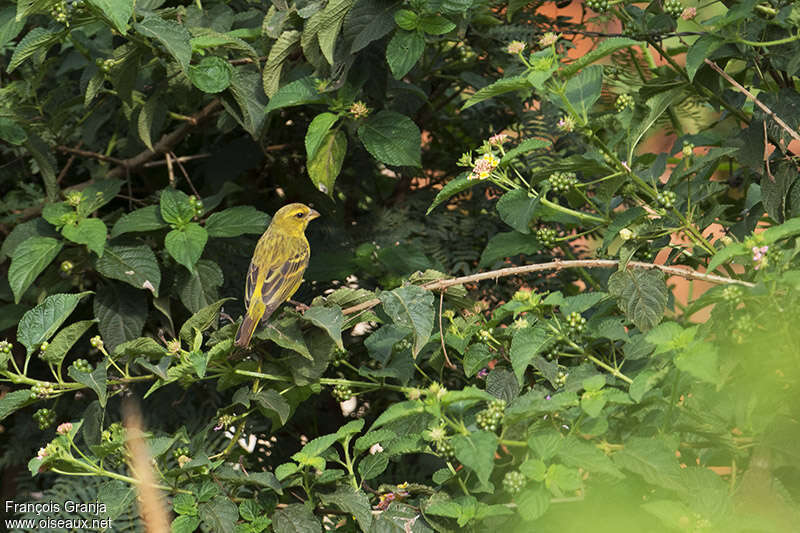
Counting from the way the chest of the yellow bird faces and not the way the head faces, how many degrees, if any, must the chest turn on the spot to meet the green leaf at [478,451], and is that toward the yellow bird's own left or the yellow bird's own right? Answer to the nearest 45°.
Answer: approximately 135° to the yellow bird's own right

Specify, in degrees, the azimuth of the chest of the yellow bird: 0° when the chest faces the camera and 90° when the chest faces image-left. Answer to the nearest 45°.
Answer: approximately 225°

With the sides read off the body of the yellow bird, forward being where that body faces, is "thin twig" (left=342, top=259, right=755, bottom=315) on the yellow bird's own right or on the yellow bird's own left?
on the yellow bird's own right
